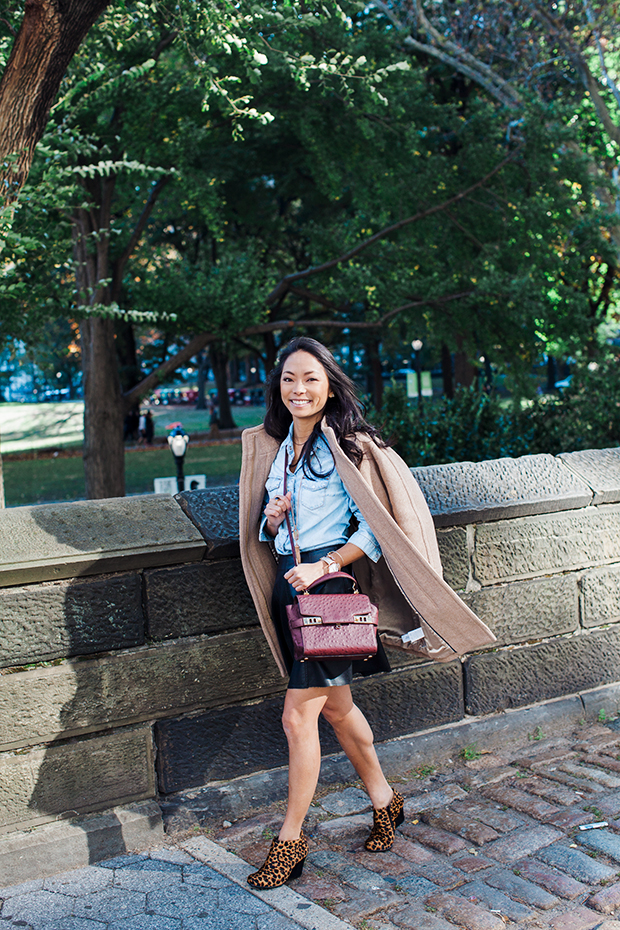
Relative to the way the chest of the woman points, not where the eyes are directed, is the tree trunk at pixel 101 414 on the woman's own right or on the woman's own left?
on the woman's own right

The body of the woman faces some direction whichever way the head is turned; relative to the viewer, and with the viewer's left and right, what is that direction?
facing the viewer and to the left of the viewer

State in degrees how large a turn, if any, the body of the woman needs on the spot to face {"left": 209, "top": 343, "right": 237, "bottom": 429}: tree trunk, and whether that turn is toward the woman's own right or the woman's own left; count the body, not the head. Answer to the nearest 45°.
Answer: approximately 135° to the woman's own right

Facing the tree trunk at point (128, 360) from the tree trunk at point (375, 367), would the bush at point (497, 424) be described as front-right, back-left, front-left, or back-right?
front-left

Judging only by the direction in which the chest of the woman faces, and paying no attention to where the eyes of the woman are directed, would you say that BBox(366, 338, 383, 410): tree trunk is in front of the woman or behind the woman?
behind
